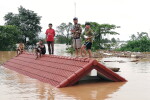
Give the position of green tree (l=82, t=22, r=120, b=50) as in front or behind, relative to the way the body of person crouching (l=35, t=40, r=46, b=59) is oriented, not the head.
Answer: behind

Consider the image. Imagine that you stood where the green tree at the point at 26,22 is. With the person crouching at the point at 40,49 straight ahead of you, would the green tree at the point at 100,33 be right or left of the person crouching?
left

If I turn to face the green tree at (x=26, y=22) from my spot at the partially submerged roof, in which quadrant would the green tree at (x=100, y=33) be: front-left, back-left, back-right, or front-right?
front-right

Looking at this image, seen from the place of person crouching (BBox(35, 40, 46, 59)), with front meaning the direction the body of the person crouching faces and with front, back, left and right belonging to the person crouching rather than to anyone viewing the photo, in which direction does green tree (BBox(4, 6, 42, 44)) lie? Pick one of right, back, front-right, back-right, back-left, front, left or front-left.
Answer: back-right
